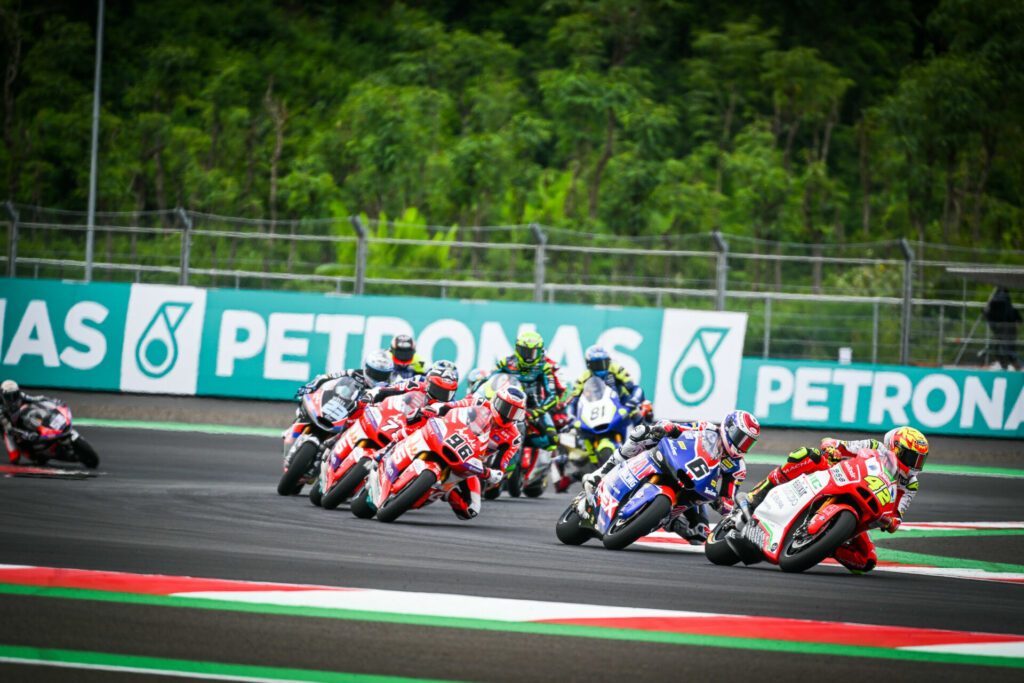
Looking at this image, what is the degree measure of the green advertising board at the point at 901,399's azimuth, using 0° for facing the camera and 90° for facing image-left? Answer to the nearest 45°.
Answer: approximately 0°

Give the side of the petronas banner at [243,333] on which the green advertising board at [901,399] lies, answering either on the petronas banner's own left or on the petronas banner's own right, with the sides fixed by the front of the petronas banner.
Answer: on the petronas banner's own left

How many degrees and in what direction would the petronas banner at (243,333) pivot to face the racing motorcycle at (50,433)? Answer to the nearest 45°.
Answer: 0° — it already faces it

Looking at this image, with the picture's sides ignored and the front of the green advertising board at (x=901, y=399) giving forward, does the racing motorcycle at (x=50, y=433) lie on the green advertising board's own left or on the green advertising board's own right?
on the green advertising board's own right

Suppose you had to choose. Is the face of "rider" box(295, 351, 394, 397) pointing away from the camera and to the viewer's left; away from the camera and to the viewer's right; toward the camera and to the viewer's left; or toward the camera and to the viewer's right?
toward the camera and to the viewer's right

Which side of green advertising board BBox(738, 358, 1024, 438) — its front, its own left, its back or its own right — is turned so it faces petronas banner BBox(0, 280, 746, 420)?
right

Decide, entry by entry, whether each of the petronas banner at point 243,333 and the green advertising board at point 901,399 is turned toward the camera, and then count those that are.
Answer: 2

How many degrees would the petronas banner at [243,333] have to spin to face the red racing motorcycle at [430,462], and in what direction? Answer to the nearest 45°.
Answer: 0° — it already faces it

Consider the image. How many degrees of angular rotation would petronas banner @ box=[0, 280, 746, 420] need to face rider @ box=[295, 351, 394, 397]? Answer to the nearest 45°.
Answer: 0° — it already faces them

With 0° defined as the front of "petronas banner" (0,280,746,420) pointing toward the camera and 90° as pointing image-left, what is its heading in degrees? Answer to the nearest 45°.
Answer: approximately 0°
